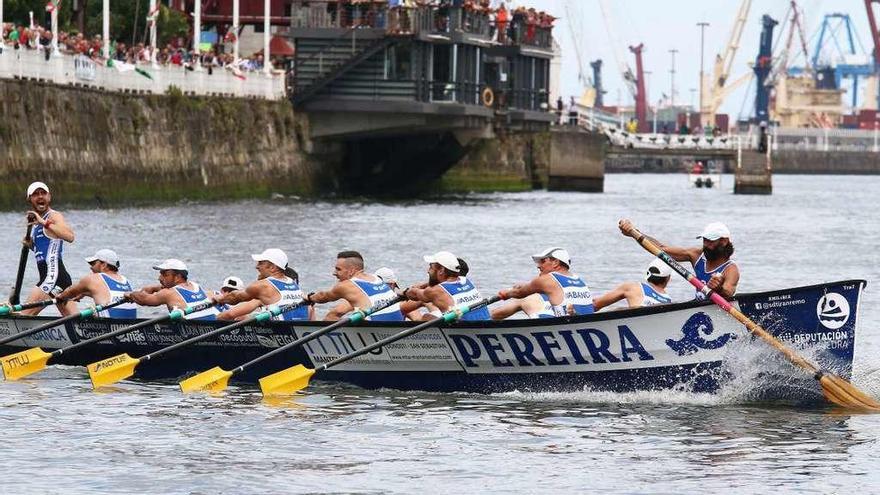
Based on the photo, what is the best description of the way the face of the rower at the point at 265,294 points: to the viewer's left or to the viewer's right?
to the viewer's left

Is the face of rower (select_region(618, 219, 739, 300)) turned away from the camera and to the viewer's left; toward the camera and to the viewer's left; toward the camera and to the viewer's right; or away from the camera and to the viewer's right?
toward the camera and to the viewer's left

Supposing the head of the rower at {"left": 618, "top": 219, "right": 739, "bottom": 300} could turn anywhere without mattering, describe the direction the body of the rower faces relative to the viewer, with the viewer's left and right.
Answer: facing the viewer and to the left of the viewer

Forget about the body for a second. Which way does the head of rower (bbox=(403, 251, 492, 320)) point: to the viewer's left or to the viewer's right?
to the viewer's left

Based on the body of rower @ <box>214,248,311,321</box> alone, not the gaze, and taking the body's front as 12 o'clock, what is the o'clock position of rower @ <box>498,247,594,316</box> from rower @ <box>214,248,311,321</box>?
rower @ <box>498,247,594,316</box> is roughly at 7 o'clock from rower @ <box>214,248,311,321</box>.

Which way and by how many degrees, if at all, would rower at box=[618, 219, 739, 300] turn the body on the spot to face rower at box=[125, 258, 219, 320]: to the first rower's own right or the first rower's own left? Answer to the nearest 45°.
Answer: approximately 45° to the first rower's own right

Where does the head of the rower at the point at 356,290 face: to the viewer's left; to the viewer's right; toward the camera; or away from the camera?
to the viewer's left

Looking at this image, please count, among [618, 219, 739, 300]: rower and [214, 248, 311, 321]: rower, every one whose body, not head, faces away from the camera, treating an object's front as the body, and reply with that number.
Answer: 0

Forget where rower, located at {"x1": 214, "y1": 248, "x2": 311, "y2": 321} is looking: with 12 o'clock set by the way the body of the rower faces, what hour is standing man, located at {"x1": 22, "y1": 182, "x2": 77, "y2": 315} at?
The standing man is roughly at 1 o'clock from the rower.

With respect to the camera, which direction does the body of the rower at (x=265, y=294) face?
to the viewer's left

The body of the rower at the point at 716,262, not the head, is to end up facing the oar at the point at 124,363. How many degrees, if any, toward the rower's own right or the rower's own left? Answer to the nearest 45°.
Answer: approximately 45° to the rower's own right

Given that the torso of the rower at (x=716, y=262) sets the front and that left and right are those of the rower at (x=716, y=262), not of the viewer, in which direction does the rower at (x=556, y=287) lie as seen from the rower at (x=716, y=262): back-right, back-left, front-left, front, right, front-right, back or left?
front-right

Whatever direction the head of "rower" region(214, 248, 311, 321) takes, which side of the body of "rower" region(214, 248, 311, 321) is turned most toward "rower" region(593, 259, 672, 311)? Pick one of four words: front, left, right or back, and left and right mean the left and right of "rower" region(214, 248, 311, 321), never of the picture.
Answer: back
